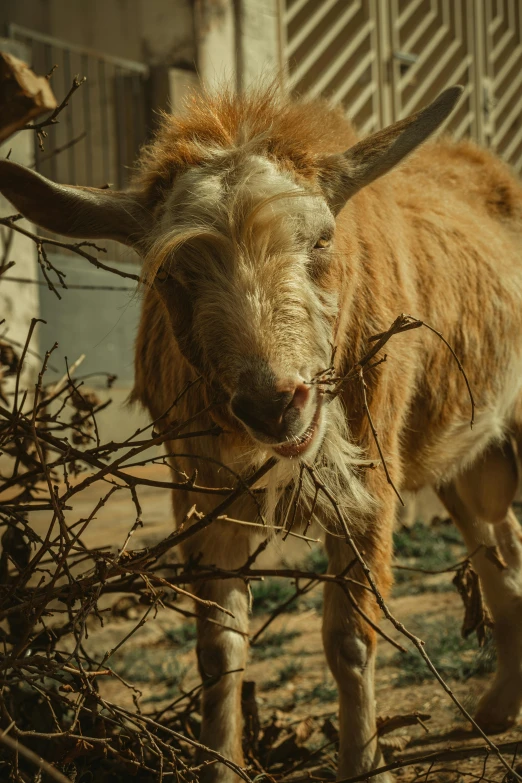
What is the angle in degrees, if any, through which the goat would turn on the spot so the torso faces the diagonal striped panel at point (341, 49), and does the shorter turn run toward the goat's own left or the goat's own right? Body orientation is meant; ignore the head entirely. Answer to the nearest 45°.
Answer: approximately 135° to the goat's own right

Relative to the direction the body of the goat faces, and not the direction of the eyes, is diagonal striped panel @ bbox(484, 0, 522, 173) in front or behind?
behind

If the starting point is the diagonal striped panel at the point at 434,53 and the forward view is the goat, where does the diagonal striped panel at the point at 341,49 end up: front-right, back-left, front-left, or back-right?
front-right

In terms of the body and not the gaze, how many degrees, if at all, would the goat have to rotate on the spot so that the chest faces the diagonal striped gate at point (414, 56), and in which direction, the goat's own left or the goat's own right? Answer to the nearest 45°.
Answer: approximately 135° to the goat's own right

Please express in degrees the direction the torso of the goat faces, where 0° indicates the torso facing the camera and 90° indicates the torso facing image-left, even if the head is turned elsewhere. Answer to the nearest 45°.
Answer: approximately 45°

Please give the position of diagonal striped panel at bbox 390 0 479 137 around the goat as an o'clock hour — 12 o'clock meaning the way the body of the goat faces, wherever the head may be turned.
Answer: The diagonal striped panel is roughly at 5 o'clock from the goat.
